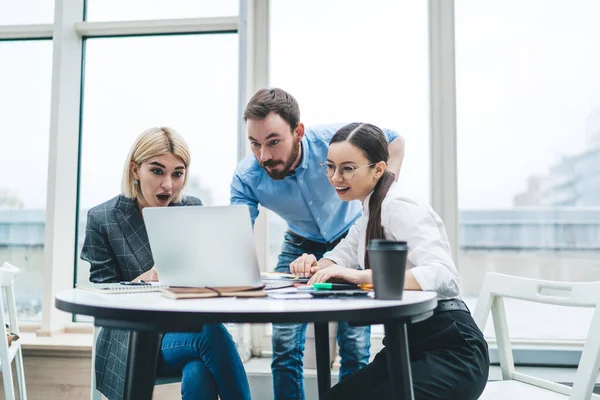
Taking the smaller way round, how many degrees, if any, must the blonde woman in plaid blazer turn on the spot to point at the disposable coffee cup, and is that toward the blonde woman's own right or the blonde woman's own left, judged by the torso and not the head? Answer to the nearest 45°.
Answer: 0° — they already face it

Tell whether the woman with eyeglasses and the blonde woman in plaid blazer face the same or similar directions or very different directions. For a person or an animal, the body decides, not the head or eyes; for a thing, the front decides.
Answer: very different directions

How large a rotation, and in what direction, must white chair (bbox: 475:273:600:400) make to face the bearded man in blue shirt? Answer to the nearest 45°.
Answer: approximately 90° to its right

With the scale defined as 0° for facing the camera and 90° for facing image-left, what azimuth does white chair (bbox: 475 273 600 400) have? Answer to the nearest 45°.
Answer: approximately 45°

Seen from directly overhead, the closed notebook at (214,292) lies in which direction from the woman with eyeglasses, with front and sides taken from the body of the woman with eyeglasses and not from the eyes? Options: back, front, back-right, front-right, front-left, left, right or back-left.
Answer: front-left

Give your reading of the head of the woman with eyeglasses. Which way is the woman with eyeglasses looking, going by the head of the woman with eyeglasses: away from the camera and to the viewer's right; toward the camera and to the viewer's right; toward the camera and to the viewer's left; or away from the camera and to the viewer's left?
toward the camera and to the viewer's left

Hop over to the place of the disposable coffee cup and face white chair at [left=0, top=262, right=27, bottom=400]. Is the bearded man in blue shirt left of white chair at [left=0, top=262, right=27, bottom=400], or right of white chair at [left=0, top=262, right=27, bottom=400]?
right

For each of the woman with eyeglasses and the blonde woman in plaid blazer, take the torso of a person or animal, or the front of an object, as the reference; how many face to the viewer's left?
1

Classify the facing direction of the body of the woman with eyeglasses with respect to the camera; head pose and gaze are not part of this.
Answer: to the viewer's left

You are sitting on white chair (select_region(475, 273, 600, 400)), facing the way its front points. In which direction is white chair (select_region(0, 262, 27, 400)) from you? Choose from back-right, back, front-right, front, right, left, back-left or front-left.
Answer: front-right

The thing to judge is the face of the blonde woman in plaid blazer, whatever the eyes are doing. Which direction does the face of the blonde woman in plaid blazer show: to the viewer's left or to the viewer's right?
to the viewer's right

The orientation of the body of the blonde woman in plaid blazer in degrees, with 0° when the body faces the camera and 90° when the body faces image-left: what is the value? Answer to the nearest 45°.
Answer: approximately 315°

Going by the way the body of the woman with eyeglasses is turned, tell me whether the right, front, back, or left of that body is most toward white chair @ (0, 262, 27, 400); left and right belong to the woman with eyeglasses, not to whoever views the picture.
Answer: front
